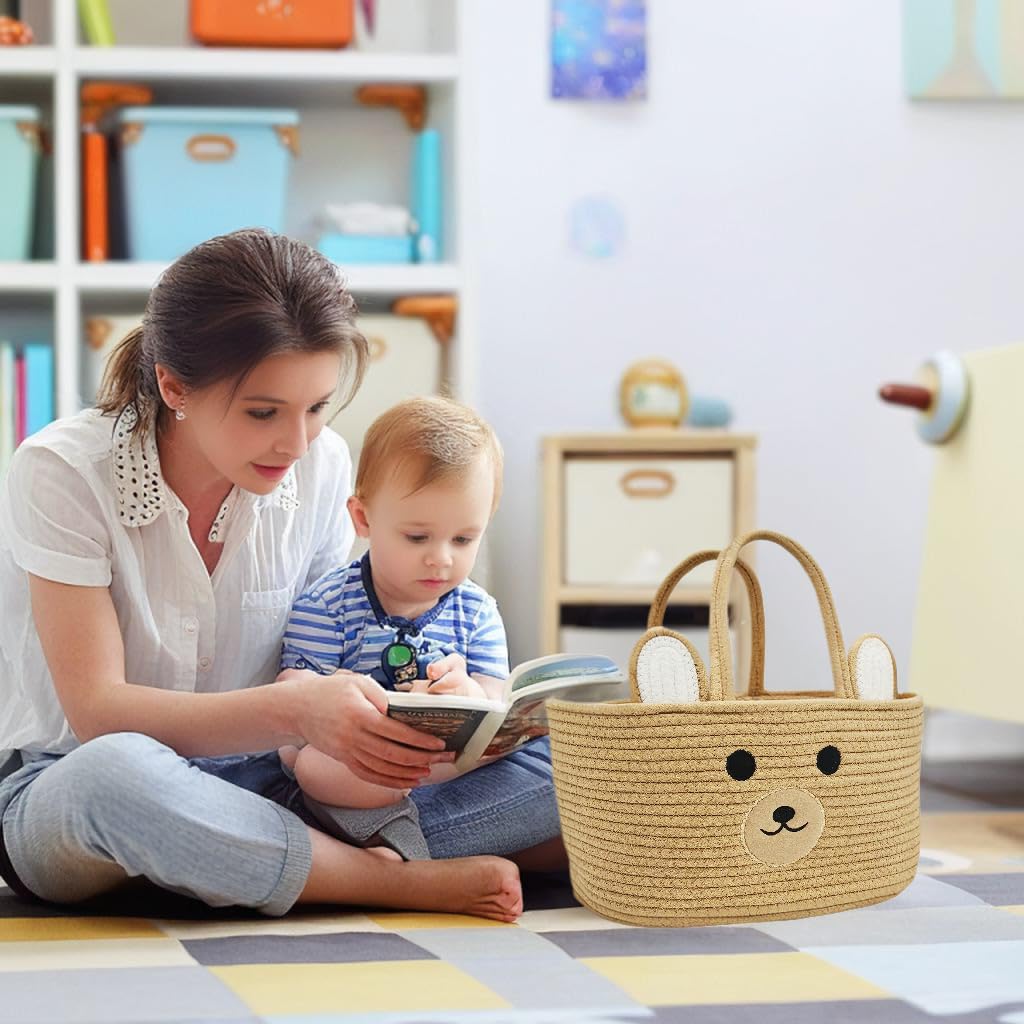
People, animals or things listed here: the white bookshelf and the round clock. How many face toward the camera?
2

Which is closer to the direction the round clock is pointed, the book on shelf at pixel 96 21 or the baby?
the baby

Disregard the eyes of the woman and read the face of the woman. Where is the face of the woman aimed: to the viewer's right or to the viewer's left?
to the viewer's right

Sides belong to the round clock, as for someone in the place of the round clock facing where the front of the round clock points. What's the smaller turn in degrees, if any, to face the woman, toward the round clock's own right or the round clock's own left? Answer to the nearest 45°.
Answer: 0° — it already faces them

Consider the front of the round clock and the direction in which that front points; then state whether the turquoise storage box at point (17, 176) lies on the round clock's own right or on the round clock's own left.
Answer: on the round clock's own right

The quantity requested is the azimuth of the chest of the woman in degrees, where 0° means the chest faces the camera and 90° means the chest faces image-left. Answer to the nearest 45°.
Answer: approximately 315°

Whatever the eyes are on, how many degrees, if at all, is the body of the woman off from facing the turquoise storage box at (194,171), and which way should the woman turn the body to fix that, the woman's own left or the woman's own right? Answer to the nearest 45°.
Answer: approximately 135° to the woman's own left
